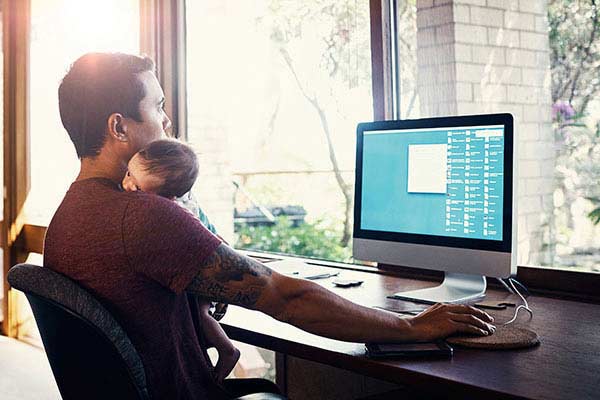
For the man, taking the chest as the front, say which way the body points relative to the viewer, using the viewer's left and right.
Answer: facing away from the viewer and to the right of the viewer

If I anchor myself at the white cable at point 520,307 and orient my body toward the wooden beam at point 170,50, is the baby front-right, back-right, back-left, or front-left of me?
front-left

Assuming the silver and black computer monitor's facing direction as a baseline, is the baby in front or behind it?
in front

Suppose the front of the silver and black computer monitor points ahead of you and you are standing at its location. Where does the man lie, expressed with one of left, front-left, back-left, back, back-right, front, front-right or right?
front

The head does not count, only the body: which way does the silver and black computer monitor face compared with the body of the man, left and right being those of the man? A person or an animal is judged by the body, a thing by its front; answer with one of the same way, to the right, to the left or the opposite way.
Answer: the opposite way

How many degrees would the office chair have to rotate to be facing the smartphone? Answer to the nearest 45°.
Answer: approximately 45° to its right

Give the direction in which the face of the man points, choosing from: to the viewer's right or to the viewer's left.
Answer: to the viewer's right

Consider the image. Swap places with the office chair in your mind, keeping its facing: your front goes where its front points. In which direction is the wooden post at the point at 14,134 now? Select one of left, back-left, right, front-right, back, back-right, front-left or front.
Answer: front-left

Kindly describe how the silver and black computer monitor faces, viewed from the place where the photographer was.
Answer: facing the viewer and to the left of the viewer

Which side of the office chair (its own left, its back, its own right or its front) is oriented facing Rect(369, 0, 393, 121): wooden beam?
front

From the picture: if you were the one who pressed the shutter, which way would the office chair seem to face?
facing away from the viewer and to the right of the viewer

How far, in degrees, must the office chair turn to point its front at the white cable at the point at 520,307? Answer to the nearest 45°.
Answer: approximately 45° to its right
